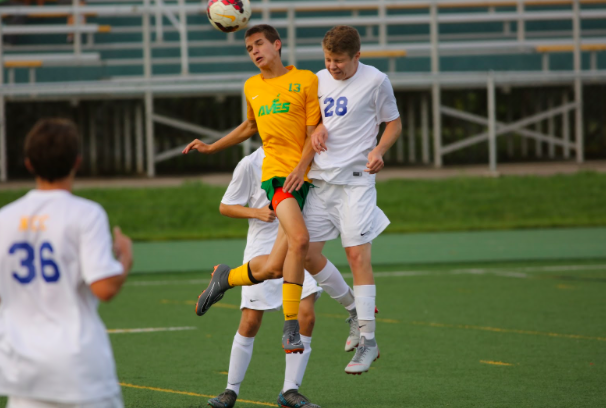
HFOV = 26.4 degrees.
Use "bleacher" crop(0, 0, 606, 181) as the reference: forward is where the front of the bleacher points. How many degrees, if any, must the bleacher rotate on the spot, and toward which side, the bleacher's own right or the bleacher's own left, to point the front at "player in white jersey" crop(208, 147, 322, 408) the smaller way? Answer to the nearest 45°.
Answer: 0° — it already faces them

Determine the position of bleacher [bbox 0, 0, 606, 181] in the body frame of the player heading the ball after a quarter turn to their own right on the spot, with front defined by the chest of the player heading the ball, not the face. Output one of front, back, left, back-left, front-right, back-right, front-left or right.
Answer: right

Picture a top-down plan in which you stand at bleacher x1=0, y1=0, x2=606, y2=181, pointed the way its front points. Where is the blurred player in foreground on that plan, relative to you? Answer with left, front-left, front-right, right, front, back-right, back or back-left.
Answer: front

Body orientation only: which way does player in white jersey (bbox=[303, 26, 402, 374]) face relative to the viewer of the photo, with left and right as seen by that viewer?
facing the viewer and to the left of the viewer

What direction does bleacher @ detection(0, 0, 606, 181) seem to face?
toward the camera

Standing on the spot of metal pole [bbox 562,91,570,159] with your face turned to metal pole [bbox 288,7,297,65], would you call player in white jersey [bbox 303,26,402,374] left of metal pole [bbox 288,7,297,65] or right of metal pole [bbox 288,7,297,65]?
left

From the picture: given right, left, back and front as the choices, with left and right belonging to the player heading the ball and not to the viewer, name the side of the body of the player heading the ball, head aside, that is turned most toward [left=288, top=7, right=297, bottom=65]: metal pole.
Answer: back

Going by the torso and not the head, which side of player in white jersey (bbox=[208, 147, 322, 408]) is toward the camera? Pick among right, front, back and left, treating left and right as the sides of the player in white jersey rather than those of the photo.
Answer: front

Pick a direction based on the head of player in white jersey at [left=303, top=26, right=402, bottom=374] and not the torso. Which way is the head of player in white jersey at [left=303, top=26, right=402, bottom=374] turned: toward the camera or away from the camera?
toward the camera

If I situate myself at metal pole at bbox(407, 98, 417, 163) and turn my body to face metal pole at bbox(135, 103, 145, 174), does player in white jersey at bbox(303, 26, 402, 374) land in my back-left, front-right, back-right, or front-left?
front-left

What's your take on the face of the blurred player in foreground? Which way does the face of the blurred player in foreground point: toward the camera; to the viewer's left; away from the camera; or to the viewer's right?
away from the camera

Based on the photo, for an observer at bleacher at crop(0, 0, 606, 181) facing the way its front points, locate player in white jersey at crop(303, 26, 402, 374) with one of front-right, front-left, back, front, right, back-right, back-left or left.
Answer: front

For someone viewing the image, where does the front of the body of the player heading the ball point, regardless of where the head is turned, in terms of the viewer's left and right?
facing the viewer
